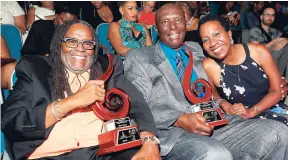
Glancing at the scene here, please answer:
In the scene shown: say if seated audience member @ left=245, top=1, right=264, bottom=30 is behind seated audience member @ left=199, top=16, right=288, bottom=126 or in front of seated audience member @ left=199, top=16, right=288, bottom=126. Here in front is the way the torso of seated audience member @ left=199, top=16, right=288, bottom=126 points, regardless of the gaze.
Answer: behind

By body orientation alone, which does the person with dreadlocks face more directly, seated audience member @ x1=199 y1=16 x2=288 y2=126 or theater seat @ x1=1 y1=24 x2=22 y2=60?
the seated audience member

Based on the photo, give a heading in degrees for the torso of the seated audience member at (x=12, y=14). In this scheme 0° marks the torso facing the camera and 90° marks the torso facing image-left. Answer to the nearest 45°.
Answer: approximately 315°

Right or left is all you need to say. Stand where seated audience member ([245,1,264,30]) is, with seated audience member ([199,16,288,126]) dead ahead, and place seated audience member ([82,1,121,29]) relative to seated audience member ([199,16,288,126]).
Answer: right

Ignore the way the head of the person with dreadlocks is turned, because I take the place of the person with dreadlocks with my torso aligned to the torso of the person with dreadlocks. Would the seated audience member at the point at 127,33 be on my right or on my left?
on my left

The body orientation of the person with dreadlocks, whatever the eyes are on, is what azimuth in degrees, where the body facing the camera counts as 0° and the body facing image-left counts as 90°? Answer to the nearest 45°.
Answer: approximately 315°

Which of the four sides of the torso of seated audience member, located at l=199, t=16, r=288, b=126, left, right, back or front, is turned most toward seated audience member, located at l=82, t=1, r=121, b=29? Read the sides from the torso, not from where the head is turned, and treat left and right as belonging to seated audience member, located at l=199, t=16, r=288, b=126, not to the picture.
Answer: right
